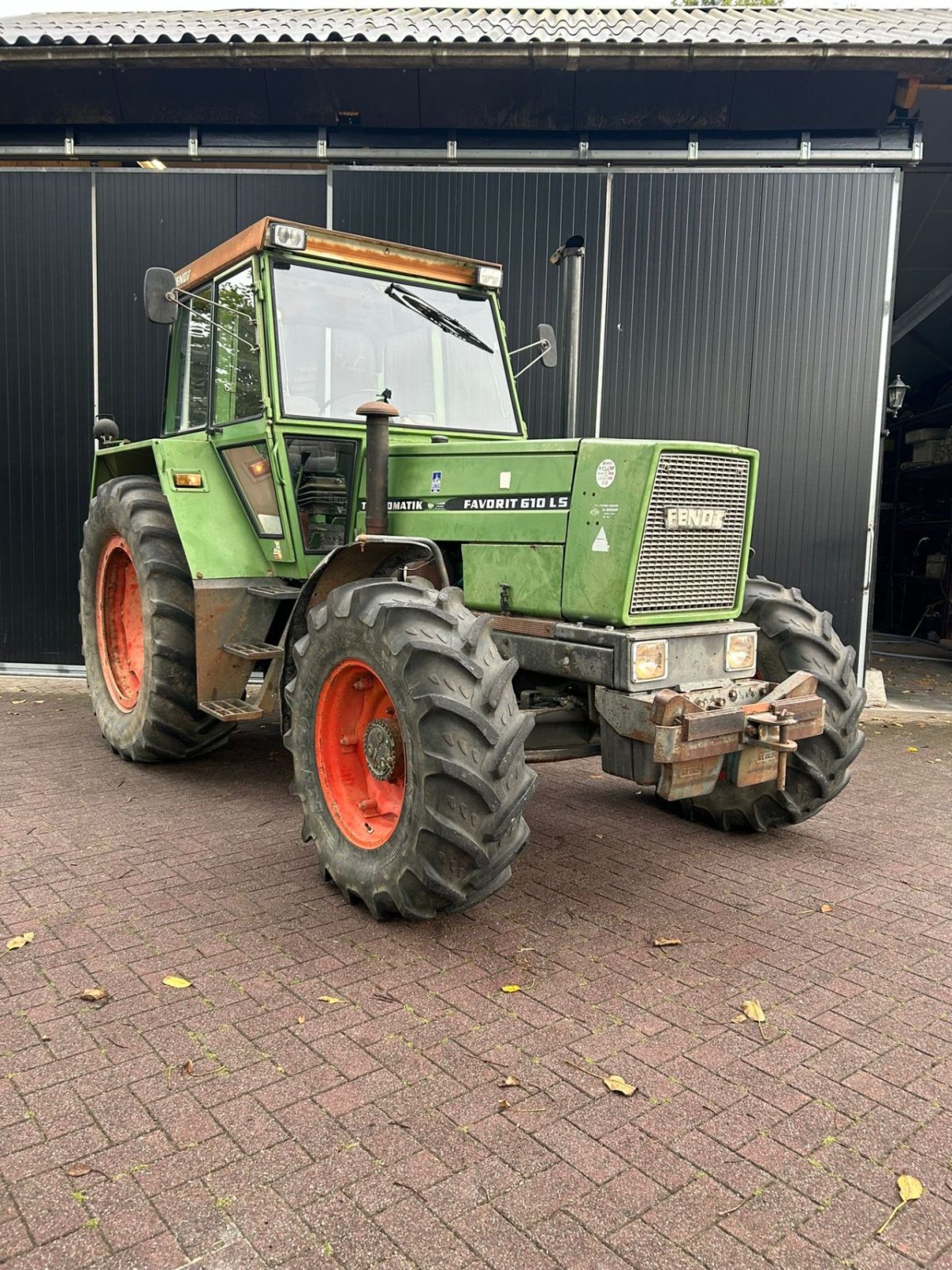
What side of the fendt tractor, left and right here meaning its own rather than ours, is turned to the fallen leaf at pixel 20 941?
right

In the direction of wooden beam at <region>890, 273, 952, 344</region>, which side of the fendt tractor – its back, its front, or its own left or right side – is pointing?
left

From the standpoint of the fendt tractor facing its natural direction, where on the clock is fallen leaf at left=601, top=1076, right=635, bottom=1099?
The fallen leaf is roughly at 1 o'clock from the fendt tractor.

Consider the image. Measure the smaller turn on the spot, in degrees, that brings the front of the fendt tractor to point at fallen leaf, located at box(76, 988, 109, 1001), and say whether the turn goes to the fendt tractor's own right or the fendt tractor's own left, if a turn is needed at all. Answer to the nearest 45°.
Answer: approximately 90° to the fendt tractor's own right

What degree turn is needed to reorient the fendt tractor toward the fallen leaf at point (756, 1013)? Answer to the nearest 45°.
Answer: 0° — it already faces it

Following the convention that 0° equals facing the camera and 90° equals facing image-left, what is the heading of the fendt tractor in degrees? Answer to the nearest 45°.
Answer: approximately 315°
